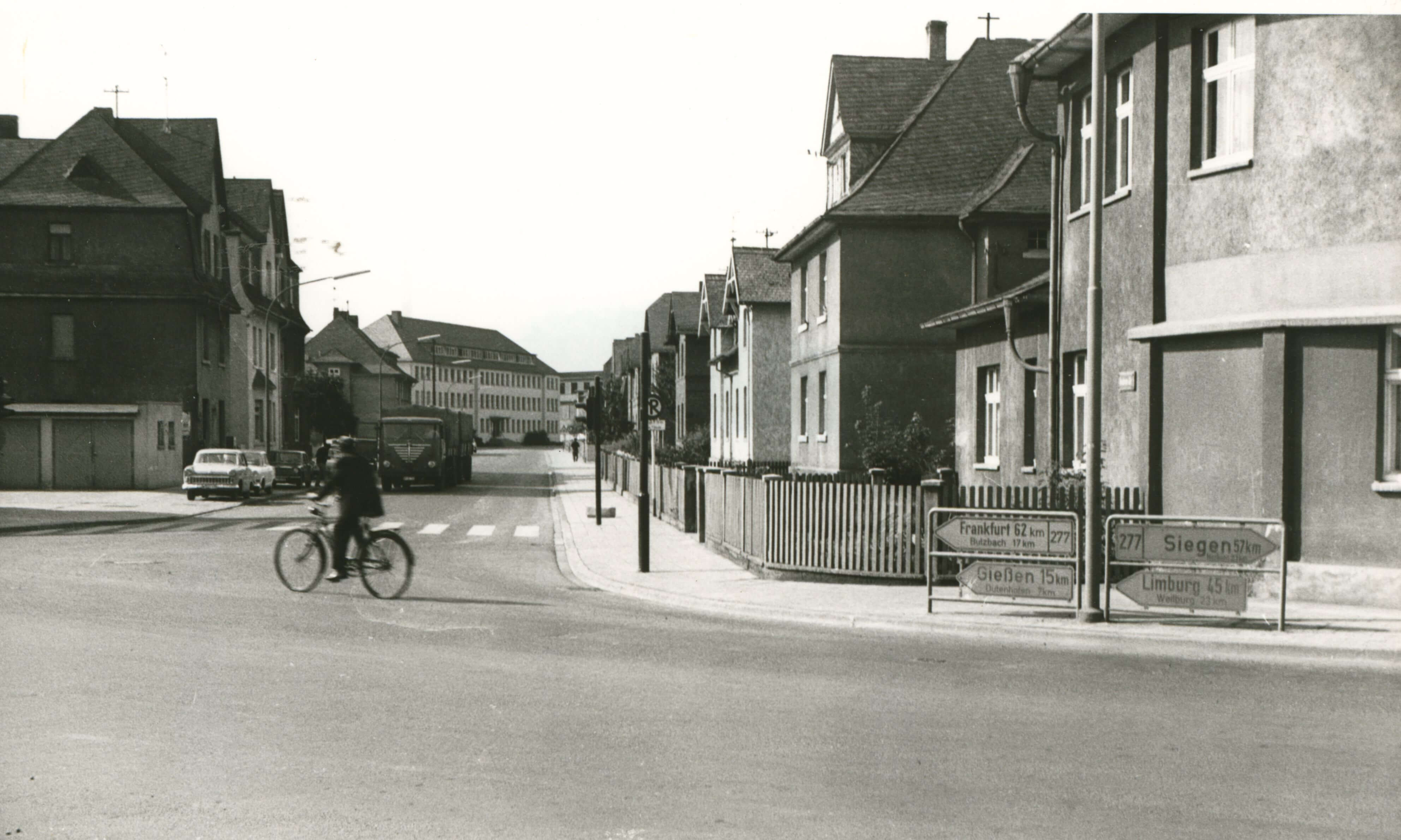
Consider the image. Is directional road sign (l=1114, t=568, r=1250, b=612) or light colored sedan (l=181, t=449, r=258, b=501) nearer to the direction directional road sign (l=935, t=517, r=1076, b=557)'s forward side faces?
the directional road sign

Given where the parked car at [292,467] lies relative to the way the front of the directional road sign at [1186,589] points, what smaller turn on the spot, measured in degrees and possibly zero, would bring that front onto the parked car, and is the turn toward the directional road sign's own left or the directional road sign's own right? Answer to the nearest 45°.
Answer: approximately 135° to the directional road sign's own right

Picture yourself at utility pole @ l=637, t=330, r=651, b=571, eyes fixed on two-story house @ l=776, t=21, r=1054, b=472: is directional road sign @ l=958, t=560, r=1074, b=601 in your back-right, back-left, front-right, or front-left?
back-right

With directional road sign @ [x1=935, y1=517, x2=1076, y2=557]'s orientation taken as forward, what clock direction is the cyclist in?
The cyclist is roughly at 3 o'clock from the directional road sign.

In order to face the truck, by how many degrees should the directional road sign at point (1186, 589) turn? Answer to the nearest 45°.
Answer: approximately 135° to its right

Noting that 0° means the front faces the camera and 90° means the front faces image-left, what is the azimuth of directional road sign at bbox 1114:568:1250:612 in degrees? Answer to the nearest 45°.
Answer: approximately 0°

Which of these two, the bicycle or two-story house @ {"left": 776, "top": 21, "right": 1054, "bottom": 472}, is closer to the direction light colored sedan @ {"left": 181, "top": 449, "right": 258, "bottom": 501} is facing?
the bicycle

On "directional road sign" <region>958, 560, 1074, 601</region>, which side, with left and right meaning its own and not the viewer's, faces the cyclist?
right
